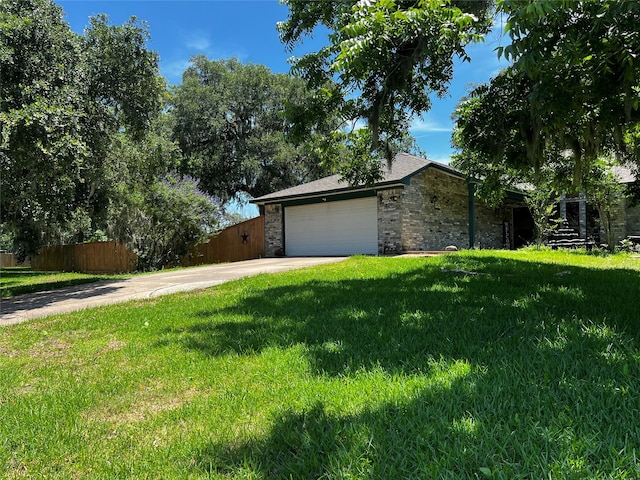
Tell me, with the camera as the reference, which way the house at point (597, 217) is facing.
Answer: facing the viewer

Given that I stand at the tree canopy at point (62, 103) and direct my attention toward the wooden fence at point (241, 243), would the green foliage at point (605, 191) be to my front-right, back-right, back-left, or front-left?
front-right

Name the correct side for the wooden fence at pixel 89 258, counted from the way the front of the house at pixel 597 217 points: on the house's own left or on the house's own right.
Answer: on the house's own right

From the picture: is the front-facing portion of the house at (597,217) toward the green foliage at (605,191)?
yes

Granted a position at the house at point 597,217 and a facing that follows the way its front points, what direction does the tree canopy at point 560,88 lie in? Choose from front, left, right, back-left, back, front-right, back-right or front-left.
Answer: front

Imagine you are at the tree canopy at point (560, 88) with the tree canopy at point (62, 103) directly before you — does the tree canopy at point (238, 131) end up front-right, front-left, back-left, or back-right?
front-right

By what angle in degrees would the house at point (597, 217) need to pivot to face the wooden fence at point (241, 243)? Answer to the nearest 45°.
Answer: approximately 45° to its right

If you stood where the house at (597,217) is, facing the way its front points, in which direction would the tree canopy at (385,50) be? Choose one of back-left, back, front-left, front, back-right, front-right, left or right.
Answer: front

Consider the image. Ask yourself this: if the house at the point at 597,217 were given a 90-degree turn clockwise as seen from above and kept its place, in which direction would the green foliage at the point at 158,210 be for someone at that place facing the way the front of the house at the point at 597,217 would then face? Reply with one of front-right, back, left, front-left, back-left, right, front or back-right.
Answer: front-left

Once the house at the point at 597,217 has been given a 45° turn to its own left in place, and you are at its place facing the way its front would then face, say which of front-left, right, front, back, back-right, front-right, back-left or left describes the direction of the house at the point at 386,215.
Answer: right

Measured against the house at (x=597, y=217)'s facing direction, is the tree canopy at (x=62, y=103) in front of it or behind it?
in front
